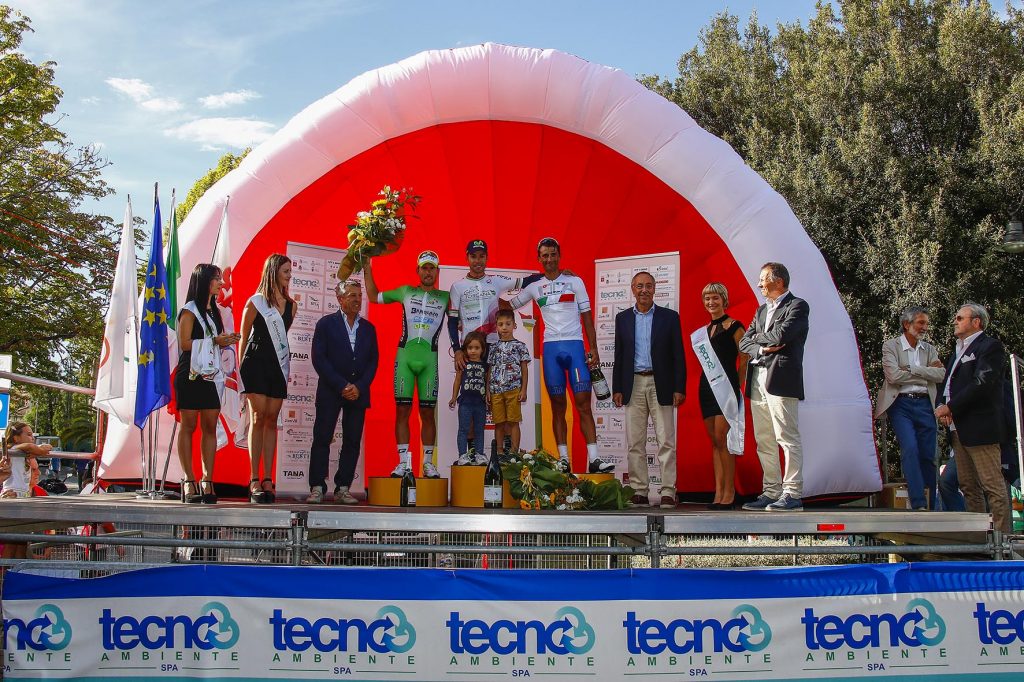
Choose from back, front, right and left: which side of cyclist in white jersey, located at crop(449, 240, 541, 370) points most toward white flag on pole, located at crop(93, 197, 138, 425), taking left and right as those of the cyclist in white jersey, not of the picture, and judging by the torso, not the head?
right

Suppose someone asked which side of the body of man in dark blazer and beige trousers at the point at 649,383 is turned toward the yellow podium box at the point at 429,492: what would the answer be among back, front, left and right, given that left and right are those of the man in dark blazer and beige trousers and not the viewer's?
right

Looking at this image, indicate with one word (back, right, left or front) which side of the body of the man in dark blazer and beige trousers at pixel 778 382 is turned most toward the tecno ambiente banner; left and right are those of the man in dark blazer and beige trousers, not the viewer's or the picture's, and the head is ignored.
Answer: front

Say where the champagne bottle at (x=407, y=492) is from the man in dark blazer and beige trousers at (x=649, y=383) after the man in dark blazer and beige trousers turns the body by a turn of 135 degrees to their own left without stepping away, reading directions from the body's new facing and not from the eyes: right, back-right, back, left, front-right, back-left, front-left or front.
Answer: back-left

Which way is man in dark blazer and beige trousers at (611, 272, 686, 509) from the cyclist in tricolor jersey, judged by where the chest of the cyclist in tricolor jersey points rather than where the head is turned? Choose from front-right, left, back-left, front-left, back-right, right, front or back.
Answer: front-left

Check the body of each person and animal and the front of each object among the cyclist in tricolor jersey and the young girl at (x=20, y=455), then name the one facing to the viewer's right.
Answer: the young girl

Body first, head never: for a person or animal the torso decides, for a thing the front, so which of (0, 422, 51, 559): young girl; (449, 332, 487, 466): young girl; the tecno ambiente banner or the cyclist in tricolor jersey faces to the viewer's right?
(0, 422, 51, 559): young girl

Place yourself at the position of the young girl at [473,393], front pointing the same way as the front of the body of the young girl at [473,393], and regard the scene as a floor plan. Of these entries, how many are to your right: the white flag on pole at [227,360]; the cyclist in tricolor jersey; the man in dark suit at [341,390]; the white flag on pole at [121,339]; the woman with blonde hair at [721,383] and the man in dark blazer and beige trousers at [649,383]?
3

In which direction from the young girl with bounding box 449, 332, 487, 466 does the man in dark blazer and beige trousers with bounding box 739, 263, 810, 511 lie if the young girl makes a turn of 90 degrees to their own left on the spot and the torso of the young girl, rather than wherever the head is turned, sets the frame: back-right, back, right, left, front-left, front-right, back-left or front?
front-right

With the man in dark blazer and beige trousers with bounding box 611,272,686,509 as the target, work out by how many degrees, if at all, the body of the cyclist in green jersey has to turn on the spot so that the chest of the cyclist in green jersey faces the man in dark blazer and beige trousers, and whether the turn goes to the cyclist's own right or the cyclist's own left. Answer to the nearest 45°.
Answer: approximately 90° to the cyclist's own left

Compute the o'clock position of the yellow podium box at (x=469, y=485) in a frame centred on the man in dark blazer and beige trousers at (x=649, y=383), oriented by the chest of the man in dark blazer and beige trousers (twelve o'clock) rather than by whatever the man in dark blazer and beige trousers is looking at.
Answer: The yellow podium box is roughly at 3 o'clock from the man in dark blazer and beige trousers.
